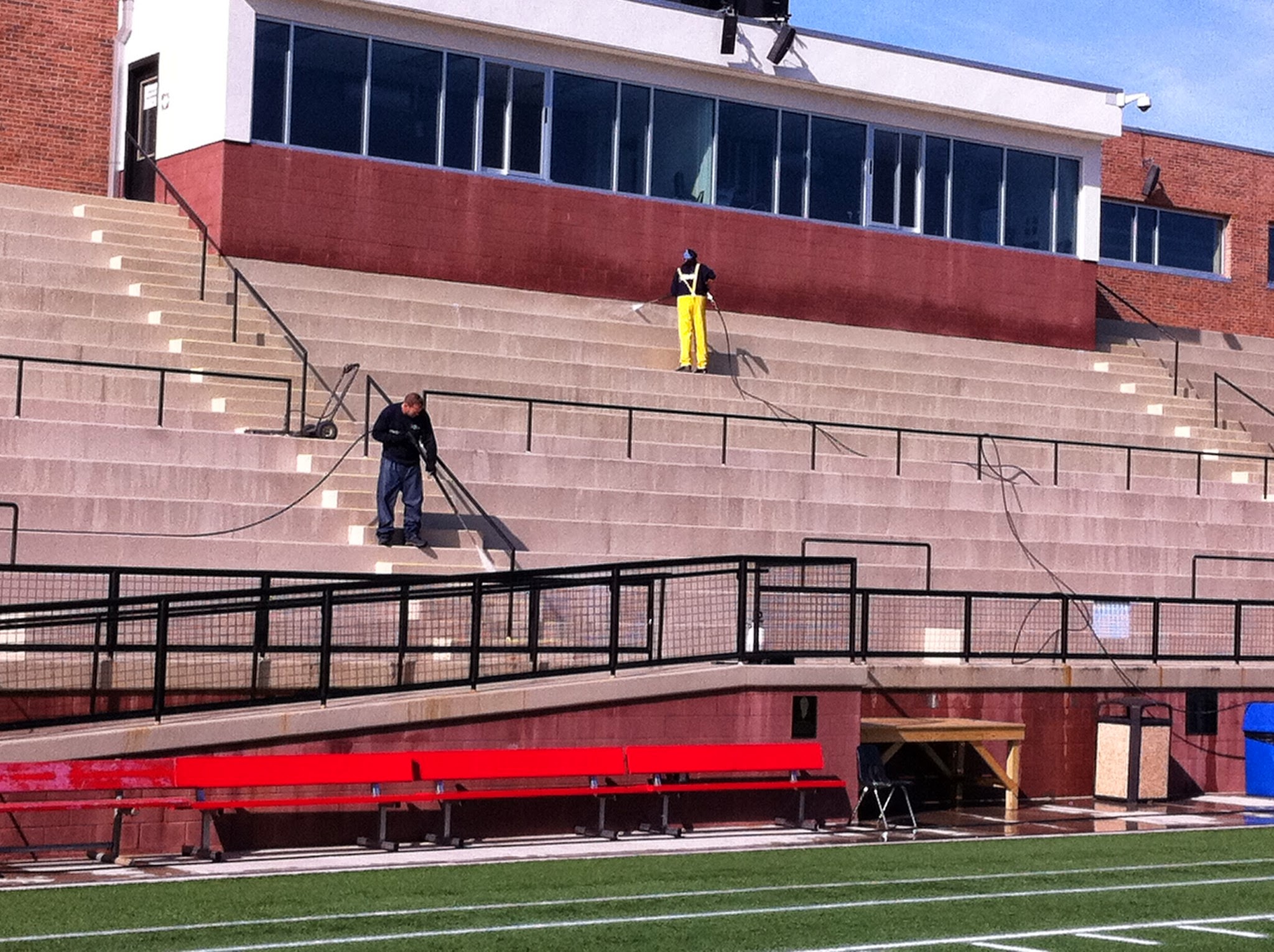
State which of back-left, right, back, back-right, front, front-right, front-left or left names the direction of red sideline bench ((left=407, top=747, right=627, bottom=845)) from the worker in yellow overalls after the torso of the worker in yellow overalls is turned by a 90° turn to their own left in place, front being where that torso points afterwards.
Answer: left

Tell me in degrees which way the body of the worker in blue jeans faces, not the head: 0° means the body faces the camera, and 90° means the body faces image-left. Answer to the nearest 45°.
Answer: approximately 315°

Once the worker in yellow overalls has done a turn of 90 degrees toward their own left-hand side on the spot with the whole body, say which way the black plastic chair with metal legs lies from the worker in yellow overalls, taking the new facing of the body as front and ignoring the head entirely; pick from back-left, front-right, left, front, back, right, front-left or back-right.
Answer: left

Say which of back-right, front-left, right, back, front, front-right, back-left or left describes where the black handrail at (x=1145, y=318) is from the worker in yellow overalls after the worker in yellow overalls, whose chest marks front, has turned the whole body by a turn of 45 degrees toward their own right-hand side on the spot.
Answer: front

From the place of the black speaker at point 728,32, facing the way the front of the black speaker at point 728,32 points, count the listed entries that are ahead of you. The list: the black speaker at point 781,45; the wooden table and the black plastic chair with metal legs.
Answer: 2

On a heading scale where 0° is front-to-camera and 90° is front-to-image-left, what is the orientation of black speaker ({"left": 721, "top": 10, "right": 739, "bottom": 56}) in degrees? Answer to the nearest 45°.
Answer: approximately 0°

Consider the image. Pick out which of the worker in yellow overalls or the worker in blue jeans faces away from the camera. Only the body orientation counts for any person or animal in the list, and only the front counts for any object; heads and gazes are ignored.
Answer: the worker in yellow overalls

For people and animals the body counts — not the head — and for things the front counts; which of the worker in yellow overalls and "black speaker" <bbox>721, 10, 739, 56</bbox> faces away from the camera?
the worker in yellow overalls

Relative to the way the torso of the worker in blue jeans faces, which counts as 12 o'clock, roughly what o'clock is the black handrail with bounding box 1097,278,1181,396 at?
The black handrail is roughly at 9 o'clock from the worker in blue jeans.

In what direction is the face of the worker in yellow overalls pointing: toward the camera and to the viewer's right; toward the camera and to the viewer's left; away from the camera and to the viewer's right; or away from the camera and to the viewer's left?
away from the camera and to the viewer's left

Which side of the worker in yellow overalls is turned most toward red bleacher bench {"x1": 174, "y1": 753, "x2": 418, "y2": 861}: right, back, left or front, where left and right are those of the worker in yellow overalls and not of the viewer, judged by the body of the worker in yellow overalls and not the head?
back

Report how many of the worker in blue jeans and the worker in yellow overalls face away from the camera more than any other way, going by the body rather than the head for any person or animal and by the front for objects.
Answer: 1

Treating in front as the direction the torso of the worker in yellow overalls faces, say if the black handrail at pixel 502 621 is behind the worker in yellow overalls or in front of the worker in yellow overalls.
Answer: behind

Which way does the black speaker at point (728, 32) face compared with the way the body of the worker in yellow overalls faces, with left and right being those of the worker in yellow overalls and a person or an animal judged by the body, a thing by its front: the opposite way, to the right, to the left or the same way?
the opposite way

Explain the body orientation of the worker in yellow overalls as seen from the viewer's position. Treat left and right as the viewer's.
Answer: facing away from the viewer

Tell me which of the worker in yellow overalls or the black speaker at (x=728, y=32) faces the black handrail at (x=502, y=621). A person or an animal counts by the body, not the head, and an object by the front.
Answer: the black speaker

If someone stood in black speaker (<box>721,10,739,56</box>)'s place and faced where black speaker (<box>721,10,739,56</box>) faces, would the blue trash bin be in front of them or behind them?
in front

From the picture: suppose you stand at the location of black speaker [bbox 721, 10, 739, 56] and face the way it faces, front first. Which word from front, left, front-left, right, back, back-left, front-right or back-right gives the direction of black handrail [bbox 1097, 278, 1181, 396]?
back-left
